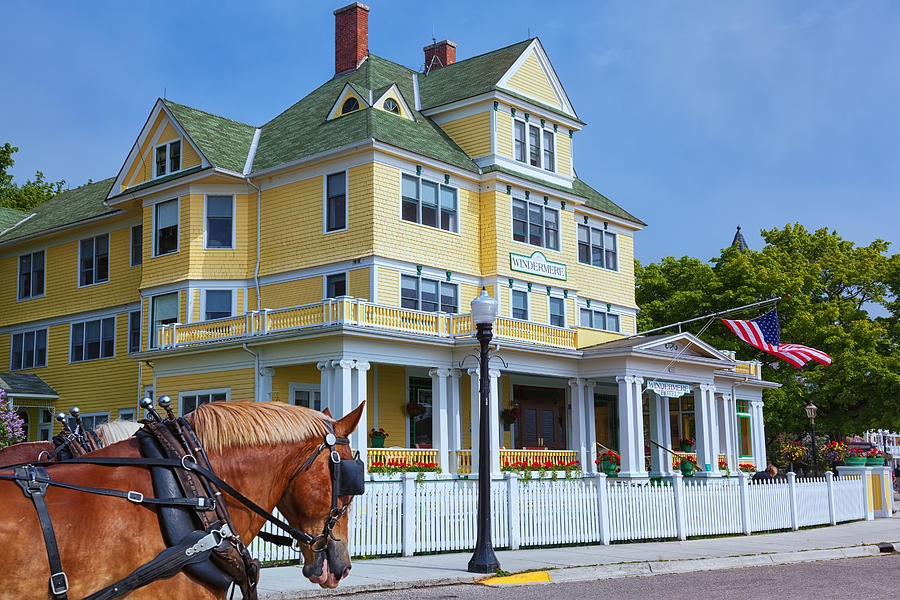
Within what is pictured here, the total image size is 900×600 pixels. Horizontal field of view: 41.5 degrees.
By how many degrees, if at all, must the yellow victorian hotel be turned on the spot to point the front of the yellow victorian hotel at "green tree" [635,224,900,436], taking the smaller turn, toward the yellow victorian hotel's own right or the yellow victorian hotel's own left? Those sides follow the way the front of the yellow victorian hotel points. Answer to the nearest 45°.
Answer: approximately 90° to the yellow victorian hotel's own left

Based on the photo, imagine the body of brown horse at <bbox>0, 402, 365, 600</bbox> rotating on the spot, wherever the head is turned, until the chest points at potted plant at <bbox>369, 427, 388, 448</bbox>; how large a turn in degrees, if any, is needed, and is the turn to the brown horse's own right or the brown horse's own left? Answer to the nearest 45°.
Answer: approximately 90° to the brown horse's own left

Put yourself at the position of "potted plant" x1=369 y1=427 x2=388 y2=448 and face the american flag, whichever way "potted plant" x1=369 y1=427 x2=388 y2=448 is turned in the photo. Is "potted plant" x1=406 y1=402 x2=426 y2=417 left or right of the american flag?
left

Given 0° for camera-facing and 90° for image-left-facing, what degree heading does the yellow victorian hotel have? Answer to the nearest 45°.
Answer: approximately 315°

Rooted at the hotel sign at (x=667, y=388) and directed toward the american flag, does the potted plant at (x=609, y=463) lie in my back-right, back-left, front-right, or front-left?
back-right

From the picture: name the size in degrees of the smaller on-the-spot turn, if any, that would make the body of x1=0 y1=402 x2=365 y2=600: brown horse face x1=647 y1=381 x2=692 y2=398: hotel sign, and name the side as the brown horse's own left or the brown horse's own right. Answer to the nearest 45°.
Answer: approximately 45° to the brown horse's own left

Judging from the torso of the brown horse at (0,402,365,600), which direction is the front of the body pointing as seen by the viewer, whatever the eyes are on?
to the viewer's right
